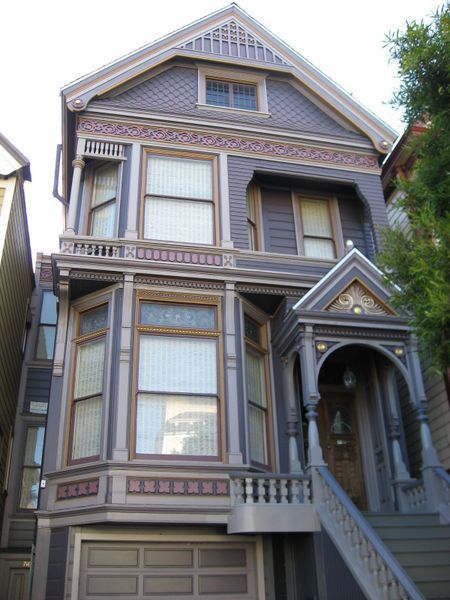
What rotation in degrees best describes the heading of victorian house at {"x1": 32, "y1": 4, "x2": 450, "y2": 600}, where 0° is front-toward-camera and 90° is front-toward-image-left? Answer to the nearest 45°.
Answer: approximately 0°

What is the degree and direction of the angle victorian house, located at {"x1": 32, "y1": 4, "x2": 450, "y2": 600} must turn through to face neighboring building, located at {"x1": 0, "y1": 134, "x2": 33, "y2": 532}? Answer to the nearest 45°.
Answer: approximately 90° to its right

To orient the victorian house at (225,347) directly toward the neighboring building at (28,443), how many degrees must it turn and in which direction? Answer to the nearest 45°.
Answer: approximately 135° to its right

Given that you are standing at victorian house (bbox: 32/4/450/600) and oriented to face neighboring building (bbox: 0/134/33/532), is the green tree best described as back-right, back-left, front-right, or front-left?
back-left

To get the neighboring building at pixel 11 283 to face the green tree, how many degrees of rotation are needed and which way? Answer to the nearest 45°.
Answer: approximately 45° to its left

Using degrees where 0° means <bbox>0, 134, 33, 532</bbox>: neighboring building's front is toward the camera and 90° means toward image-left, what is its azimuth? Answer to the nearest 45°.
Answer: approximately 0°

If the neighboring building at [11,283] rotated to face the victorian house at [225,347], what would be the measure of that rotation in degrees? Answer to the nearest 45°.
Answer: approximately 45° to its left

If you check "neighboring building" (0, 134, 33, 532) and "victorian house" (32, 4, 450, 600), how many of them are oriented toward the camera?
2
